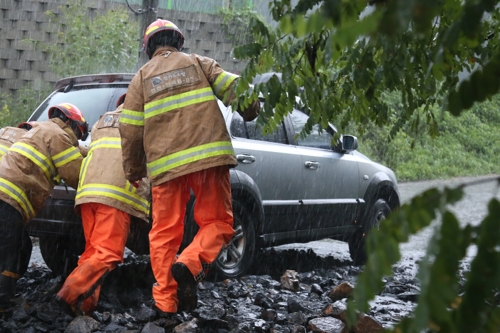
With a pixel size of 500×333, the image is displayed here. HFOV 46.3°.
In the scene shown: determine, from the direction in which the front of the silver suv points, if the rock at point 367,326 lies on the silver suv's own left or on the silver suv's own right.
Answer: on the silver suv's own right

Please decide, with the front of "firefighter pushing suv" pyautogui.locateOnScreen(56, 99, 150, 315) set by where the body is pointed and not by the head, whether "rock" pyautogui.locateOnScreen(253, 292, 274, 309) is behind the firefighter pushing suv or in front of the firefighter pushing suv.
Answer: in front

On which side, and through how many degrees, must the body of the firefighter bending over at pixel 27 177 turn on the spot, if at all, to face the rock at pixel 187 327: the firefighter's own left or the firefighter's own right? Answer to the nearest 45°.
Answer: approximately 90° to the firefighter's own right

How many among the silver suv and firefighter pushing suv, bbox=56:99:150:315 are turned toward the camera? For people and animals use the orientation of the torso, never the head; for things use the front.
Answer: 0

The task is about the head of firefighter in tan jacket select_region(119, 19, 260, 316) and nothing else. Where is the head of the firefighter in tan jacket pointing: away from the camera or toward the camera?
away from the camera

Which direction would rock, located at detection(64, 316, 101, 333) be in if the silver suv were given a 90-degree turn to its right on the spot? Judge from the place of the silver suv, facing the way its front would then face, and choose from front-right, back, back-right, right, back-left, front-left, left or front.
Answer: right

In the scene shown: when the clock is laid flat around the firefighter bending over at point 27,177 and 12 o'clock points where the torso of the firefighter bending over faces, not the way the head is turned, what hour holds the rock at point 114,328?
The rock is roughly at 3 o'clock from the firefighter bending over.

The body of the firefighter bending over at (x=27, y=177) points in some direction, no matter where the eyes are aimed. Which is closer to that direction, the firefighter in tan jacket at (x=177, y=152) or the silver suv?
the silver suv

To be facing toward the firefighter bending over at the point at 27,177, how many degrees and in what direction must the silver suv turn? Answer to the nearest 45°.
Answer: approximately 180°

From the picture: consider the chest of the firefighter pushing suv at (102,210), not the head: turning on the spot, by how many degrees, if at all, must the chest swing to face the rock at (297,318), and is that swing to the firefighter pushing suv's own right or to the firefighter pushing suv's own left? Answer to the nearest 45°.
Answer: approximately 45° to the firefighter pushing suv's own right

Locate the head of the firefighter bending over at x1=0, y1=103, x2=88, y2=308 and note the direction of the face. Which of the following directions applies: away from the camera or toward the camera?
away from the camera

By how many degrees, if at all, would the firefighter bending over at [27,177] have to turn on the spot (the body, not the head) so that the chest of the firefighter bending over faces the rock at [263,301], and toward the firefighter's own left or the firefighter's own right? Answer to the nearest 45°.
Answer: approximately 45° to the firefighter's own right

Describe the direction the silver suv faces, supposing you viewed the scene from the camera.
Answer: facing away from the viewer and to the right of the viewer

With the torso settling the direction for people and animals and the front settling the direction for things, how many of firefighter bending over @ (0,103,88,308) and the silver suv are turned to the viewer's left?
0

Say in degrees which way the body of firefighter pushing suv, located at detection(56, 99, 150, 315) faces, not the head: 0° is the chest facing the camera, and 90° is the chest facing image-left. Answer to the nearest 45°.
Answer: approximately 225°
